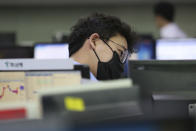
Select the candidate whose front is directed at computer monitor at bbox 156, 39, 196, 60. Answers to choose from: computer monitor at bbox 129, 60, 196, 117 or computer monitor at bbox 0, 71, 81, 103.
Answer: computer monitor at bbox 129, 60, 196, 117

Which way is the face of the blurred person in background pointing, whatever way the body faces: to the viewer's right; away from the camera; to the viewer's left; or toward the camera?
to the viewer's left

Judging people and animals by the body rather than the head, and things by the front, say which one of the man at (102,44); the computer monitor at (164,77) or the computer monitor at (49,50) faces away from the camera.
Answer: the computer monitor at (164,77)

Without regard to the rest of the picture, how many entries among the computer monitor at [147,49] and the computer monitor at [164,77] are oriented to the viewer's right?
0

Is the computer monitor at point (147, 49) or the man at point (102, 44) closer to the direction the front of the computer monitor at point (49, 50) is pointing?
the man

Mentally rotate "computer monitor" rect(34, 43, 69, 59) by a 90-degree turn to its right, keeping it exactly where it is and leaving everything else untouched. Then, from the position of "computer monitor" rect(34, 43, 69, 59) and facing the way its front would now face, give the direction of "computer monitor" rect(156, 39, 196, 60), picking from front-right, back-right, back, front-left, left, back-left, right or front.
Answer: back

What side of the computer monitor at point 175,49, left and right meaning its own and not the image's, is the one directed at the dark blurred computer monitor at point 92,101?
front

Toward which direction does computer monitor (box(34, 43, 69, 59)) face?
toward the camera

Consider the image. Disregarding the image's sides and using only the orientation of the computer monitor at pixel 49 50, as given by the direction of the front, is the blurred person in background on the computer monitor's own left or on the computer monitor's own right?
on the computer monitor's own left

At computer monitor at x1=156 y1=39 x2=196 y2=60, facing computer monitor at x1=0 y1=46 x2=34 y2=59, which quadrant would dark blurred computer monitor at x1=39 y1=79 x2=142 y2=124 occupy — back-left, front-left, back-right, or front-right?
front-left

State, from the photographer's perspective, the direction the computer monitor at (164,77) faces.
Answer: facing away from the viewer

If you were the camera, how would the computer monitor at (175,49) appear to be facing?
facing the viewer

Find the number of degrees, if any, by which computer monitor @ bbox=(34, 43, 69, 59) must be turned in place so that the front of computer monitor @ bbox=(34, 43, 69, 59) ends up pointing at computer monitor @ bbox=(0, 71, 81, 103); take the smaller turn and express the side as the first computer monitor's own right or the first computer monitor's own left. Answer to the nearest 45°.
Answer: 0° — it already faces it

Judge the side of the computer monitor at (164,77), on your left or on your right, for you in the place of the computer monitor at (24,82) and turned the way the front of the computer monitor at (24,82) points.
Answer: on your left

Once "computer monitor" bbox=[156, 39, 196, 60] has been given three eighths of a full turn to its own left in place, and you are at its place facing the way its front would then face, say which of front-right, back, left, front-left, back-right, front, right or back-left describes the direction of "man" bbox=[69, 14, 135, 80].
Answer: back-right

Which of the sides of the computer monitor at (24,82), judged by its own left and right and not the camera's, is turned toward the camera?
front
